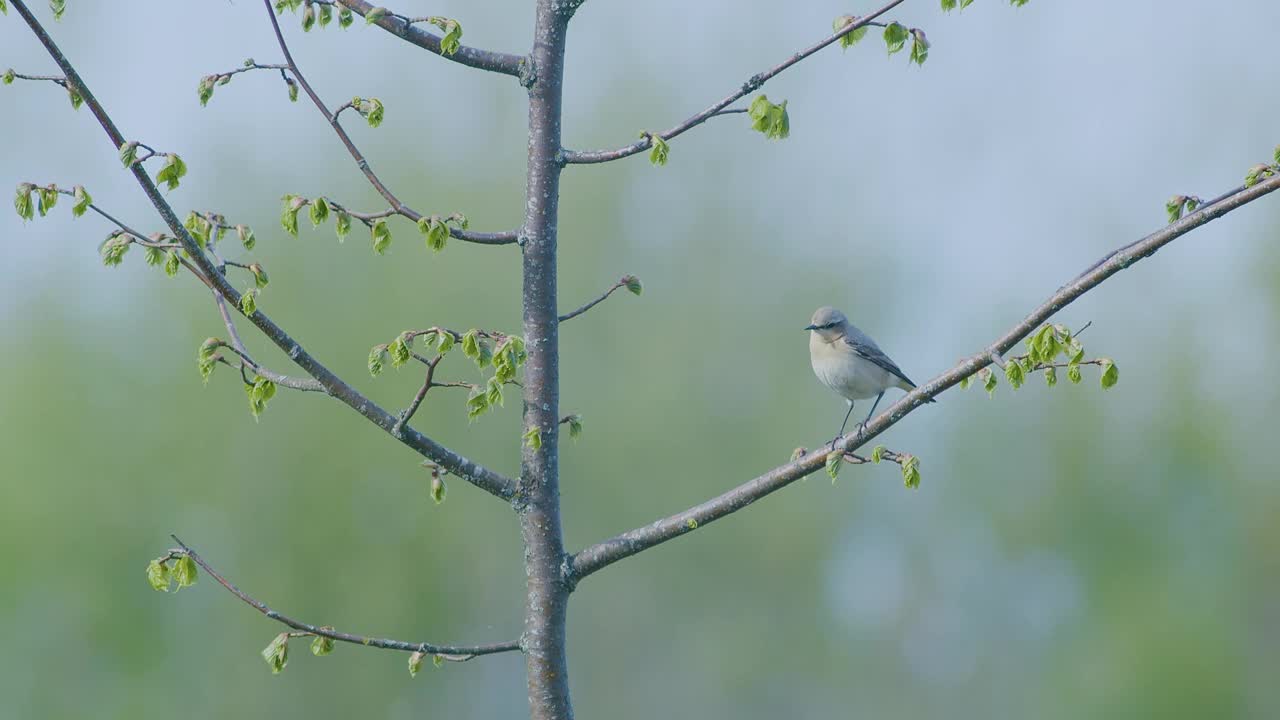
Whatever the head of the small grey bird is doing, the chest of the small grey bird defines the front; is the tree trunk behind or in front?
in front

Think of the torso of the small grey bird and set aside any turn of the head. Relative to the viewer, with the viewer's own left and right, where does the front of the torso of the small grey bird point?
facing the viewer and to the left of the viewer
